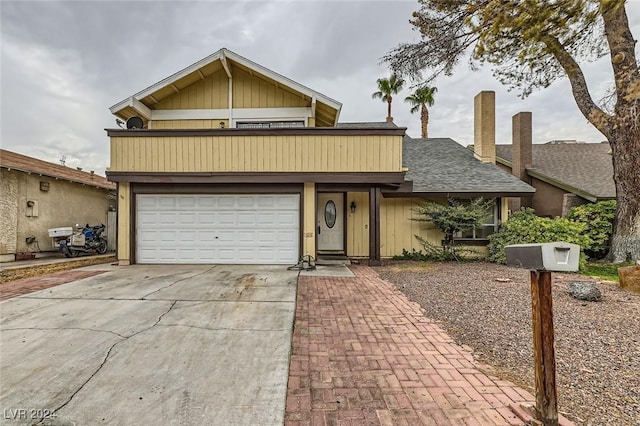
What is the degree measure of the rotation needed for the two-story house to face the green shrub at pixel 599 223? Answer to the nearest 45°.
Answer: approximately 90° to its left

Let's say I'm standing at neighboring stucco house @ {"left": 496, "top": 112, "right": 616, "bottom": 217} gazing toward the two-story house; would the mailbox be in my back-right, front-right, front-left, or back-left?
front-left

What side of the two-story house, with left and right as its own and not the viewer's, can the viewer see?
front

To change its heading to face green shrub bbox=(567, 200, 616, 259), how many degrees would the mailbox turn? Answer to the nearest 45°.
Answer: approximately 135° to its left

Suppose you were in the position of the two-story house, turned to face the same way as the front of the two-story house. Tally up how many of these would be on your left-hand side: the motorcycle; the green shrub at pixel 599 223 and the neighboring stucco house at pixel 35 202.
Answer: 1

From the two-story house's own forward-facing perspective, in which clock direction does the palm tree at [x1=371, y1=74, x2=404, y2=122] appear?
The palm tree is roughly at 7 o'clock from the two-story house.

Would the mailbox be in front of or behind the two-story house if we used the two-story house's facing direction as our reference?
in front

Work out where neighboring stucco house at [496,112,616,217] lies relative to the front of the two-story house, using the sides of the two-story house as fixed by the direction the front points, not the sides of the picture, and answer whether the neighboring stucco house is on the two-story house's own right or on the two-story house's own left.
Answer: on the two-story house's own left

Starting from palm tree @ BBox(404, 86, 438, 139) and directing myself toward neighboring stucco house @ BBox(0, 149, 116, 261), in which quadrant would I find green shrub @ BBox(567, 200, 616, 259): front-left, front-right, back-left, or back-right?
front-left

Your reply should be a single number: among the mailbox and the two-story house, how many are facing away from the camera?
0

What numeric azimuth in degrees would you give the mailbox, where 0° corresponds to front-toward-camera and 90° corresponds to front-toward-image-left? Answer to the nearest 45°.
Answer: approximately 315°

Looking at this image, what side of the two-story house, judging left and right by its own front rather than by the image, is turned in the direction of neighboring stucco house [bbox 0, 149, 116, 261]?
right

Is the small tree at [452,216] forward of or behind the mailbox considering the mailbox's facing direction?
behind

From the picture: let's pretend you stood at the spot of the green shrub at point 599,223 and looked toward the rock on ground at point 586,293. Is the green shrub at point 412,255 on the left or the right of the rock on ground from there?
right
